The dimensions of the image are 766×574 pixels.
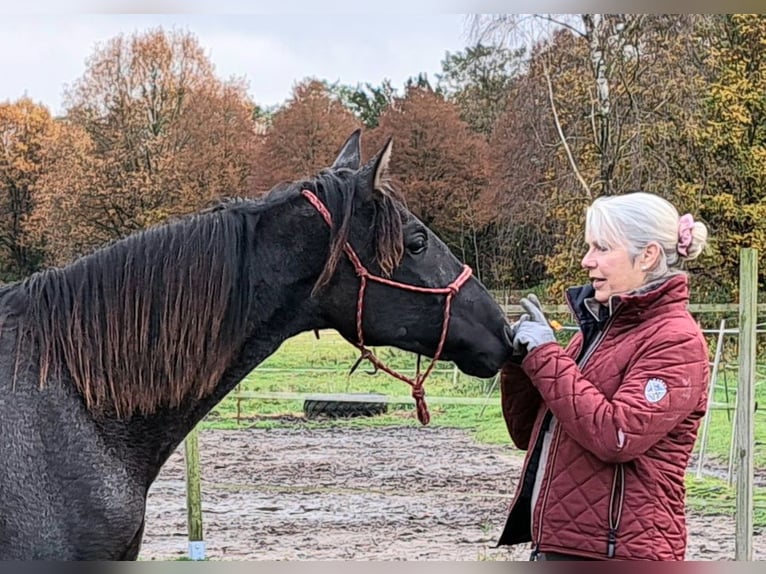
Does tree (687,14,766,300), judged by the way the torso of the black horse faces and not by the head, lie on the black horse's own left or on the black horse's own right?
on the black horse's own left

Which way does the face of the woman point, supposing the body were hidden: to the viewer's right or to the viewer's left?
to the viewer's left

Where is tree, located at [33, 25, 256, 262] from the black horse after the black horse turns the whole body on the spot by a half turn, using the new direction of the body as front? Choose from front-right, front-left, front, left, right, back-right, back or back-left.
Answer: right

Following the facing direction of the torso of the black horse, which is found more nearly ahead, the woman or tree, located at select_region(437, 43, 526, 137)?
the woman

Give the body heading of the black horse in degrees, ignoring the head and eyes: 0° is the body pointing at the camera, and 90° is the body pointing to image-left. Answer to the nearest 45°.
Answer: approximately 270°

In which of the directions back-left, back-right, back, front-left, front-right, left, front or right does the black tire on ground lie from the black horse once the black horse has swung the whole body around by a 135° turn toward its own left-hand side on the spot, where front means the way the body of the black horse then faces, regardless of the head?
front-right

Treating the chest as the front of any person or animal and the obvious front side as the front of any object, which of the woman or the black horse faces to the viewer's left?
the woman

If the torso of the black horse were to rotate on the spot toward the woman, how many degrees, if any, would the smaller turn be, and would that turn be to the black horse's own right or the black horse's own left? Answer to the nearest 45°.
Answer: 0° — it already faces them

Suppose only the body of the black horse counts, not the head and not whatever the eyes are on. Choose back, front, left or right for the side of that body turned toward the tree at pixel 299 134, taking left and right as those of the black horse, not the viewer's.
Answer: left

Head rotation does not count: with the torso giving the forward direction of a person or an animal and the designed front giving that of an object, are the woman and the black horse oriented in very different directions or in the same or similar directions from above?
very different directions

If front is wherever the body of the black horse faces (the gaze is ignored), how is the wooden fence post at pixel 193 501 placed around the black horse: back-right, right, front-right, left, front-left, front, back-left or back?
left

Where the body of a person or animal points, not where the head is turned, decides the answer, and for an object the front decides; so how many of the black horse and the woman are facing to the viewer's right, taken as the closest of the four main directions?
1

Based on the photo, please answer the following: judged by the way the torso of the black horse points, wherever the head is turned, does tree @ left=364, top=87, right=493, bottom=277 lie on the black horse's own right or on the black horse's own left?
on the black horse's own left

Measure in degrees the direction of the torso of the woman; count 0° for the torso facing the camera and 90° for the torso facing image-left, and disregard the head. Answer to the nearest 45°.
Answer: approximately 90°

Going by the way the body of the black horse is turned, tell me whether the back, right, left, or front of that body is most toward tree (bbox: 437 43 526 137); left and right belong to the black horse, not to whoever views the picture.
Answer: left
